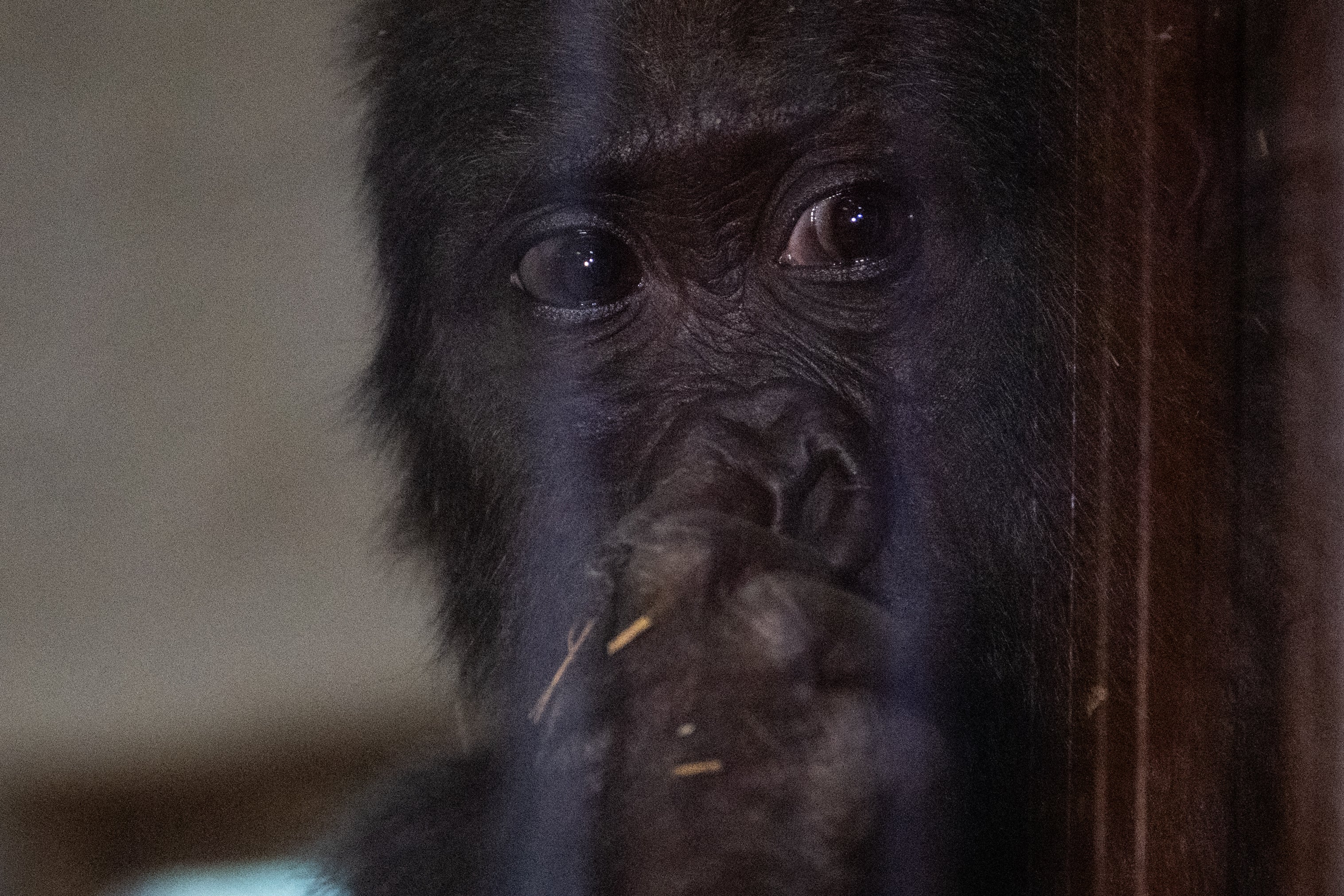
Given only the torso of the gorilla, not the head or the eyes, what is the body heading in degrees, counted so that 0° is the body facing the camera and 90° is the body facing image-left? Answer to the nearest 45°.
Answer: approximately 0°
